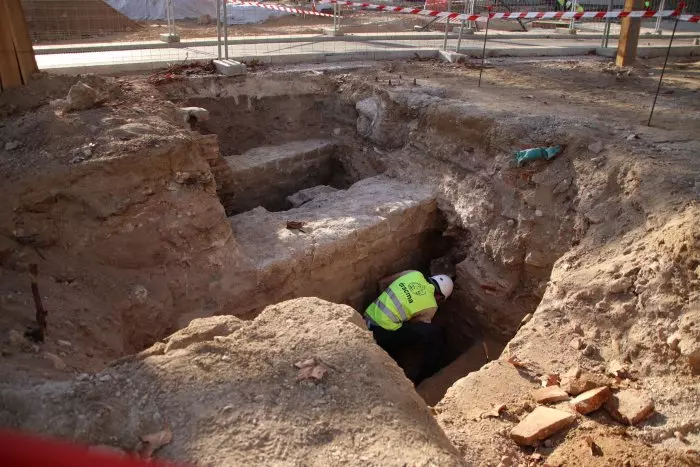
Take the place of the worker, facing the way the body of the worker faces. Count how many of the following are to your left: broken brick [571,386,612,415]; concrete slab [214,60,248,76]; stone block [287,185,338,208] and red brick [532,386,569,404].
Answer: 2

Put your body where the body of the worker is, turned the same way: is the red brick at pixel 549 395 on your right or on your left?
on your right

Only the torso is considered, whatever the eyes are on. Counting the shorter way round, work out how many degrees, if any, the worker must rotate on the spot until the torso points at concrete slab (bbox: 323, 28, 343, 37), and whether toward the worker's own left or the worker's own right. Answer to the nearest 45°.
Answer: approximately 45° to the worker's own left

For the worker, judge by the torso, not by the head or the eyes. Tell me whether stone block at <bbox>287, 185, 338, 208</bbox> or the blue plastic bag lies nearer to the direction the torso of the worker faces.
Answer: the blue plastic bag

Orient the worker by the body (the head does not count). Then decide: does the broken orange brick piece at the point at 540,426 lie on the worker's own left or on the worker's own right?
on the worker's own right

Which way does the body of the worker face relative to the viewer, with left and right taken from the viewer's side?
facing away from the viewer and to the right of the viewer

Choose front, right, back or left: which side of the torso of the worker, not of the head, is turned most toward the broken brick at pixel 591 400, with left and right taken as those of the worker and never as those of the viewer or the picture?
right

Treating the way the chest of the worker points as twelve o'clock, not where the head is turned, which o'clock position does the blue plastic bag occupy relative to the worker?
The blue plastic bag is roughly at 12 o'clock from the worker.

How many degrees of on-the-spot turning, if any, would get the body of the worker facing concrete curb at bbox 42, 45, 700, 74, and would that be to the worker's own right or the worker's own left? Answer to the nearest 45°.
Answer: approximately 45° to the worker's own left

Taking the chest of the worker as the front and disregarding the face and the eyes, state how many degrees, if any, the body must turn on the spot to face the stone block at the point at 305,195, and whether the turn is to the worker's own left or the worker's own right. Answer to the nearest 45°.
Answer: approximately 90° to the worker's own left

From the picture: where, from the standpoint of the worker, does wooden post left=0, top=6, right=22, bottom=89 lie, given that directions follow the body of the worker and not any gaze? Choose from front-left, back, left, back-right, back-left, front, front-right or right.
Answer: back-left

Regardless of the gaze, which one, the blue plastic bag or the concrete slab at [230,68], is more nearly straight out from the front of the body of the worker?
the blue plastic bag
